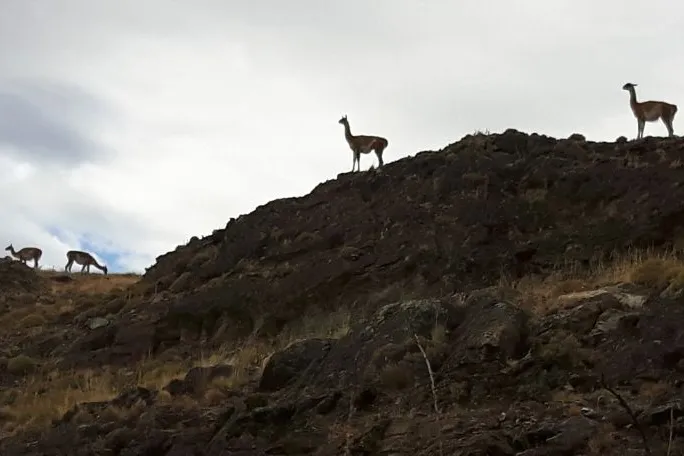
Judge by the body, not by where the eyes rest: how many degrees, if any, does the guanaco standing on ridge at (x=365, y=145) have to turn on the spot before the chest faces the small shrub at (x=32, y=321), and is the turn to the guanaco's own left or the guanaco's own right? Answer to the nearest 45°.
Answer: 0° — it already faces it

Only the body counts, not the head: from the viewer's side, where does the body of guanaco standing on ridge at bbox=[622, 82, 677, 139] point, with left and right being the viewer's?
facing to the left of the viewer

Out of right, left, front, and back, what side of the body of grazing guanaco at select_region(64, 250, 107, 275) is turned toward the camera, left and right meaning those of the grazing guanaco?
right

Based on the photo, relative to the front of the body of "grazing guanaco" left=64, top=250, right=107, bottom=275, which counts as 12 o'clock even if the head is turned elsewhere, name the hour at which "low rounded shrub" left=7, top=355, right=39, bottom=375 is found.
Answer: The low rounded shrub is roughly at 3 o'clock from the grazing guanaco.

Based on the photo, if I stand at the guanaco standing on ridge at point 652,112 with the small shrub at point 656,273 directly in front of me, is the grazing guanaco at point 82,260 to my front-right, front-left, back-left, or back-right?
back-right

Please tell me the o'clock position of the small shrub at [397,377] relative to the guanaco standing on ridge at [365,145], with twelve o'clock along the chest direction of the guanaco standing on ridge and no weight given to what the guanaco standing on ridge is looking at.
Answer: The small shrub is roughly at 9 o'clock from the guanaco standing on ridge.

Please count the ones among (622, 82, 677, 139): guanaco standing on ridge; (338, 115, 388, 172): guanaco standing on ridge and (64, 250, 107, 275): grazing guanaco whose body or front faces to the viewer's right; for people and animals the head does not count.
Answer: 1

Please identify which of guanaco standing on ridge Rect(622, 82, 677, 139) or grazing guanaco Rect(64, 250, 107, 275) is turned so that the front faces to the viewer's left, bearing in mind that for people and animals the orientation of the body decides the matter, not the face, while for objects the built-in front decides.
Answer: the guanaco standing on ridge

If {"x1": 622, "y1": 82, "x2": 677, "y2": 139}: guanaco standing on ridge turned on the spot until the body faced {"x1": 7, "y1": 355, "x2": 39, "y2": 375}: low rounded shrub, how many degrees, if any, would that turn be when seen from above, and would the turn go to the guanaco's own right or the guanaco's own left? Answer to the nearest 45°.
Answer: approximately 45° to the guanaco's own left

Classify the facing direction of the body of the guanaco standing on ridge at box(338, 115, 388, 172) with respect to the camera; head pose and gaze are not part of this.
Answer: to the viewer's left

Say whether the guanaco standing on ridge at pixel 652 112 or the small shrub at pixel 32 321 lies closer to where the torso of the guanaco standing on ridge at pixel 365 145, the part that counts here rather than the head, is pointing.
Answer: the small shrub

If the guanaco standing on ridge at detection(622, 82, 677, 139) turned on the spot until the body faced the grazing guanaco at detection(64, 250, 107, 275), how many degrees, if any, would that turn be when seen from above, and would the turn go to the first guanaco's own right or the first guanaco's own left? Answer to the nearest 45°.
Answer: approximately 45° to the first guanaco's own right

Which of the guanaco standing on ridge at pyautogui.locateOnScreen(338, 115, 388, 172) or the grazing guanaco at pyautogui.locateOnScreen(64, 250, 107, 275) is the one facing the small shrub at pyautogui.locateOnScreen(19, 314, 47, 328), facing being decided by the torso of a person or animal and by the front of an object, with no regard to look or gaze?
the guanaco standing on ridge

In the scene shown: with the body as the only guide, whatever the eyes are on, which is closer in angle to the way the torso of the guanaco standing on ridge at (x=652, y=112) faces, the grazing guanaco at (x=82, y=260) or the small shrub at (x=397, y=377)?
the grazing guanaco
